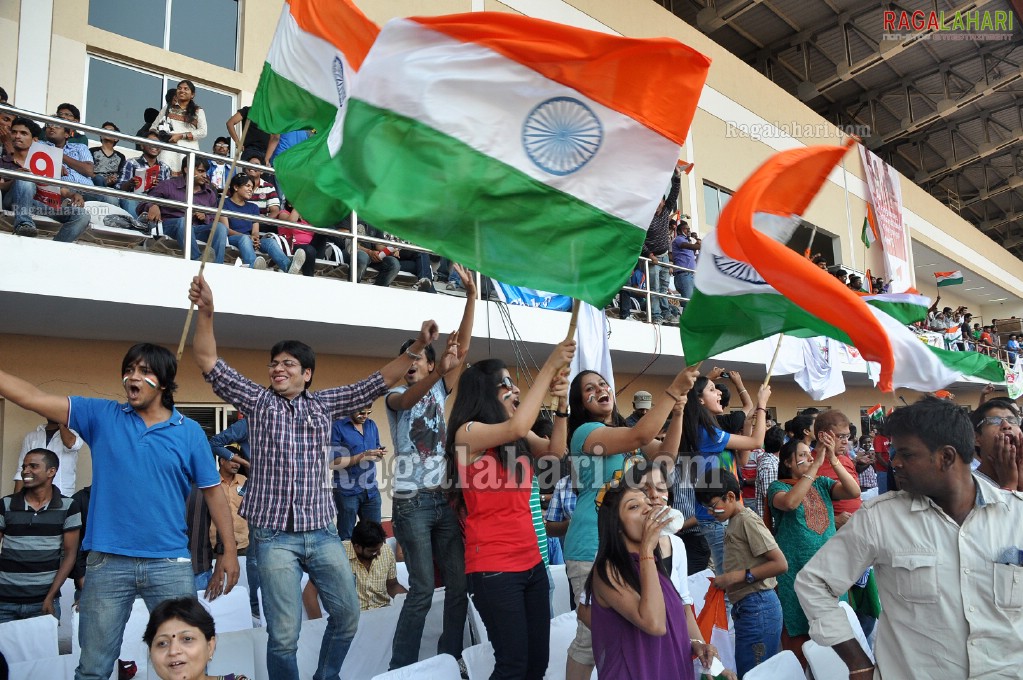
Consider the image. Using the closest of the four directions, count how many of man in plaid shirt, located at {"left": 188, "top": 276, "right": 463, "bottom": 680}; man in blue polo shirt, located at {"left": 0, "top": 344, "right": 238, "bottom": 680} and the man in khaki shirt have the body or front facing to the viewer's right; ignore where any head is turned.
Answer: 0

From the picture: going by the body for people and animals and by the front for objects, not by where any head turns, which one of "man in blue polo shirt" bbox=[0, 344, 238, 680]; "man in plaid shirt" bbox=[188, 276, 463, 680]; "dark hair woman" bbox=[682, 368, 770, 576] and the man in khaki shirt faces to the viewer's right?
the dark hair woman

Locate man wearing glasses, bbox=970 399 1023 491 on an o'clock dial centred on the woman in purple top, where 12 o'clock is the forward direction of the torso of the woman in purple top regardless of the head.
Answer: The man wearing glasses is roughly at 10 o'clock from the woman in purple top.

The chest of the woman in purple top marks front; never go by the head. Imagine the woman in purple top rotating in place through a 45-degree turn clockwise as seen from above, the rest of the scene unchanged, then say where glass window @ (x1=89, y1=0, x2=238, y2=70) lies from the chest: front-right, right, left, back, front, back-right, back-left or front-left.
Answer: back-right

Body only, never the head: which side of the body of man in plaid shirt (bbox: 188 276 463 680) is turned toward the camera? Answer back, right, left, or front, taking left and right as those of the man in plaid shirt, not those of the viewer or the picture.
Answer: front

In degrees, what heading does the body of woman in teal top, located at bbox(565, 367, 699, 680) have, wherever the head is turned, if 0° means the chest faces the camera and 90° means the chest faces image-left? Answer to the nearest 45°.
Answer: approximately 315°

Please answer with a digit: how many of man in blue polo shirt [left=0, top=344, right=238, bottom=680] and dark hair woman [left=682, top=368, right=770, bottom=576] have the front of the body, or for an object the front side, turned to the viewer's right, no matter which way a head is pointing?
1

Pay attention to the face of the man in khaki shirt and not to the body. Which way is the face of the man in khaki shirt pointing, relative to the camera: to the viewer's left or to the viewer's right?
to the viewer's left

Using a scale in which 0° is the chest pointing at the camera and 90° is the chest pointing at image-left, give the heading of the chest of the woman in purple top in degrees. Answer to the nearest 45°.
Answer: approximately 315°

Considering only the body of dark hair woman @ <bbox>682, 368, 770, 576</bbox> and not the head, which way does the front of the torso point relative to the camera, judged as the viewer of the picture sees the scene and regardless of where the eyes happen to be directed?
to the viewer's right

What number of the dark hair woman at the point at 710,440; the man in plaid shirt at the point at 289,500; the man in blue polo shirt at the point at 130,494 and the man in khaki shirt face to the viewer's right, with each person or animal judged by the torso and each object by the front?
1

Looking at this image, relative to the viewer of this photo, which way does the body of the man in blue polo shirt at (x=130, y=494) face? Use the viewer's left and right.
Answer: facing the viewer

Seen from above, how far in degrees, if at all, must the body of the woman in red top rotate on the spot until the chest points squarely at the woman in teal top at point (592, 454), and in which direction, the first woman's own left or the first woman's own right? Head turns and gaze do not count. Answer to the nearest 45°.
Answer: approximately 90° to the first woman's own left
